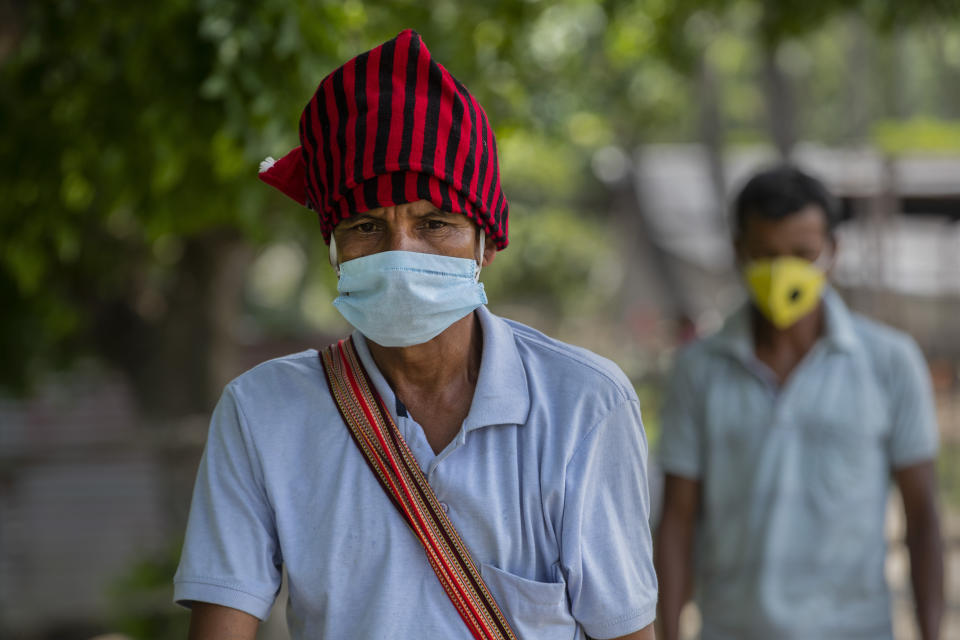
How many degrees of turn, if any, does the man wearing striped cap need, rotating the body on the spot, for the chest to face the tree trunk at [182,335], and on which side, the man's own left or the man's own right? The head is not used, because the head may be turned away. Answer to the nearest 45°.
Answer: approximately 180°

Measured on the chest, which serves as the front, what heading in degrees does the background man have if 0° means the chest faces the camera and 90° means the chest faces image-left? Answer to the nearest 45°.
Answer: approximately 0°

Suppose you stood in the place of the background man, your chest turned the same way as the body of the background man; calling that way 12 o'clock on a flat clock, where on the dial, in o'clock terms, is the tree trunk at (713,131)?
The tree trunk is roughly at 6 o'clock from the background man.

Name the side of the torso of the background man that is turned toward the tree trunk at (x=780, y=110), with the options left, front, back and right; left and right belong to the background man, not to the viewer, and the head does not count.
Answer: back

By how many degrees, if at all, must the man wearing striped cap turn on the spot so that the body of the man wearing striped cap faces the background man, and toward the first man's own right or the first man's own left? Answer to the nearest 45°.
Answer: approximately 135° to the first man's own left

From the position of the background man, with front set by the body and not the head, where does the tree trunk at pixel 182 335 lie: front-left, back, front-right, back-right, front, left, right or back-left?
back-right

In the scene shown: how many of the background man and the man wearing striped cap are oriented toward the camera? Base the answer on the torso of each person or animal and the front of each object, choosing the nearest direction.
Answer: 2

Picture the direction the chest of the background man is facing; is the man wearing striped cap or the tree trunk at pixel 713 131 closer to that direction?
the man wearing striped cap

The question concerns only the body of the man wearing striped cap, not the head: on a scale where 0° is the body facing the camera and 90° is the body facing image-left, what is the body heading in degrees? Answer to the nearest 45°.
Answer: approximately 0°
